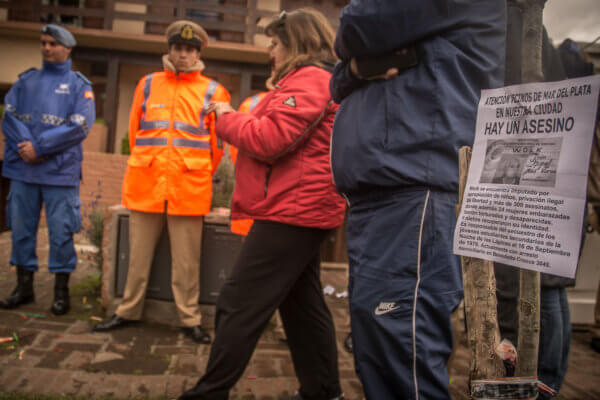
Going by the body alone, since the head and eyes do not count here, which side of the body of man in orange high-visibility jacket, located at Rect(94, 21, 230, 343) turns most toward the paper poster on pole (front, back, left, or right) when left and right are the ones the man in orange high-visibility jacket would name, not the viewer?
front

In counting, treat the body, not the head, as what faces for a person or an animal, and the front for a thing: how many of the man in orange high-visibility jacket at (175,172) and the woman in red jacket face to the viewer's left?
1

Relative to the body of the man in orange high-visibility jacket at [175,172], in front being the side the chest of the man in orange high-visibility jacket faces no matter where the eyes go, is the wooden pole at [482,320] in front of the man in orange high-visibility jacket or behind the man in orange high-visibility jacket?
in front

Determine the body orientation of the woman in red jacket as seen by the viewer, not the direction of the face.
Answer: to the viewer's left

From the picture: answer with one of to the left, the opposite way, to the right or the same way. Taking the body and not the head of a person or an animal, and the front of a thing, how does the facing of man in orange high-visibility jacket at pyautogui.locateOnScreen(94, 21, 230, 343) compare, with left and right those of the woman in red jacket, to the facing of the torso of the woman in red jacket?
to the left

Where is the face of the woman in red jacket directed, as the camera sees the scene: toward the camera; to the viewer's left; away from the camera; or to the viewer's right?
to the viewer's left

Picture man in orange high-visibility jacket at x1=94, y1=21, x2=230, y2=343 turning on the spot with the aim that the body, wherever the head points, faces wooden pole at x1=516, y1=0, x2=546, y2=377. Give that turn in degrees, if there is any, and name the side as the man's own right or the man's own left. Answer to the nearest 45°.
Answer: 0° — they already face it

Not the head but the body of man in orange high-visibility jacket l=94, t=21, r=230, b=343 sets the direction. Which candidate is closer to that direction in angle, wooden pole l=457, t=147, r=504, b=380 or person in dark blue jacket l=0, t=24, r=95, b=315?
the wooden pole

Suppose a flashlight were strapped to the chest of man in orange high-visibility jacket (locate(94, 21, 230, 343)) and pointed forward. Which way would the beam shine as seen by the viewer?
toward the camera
